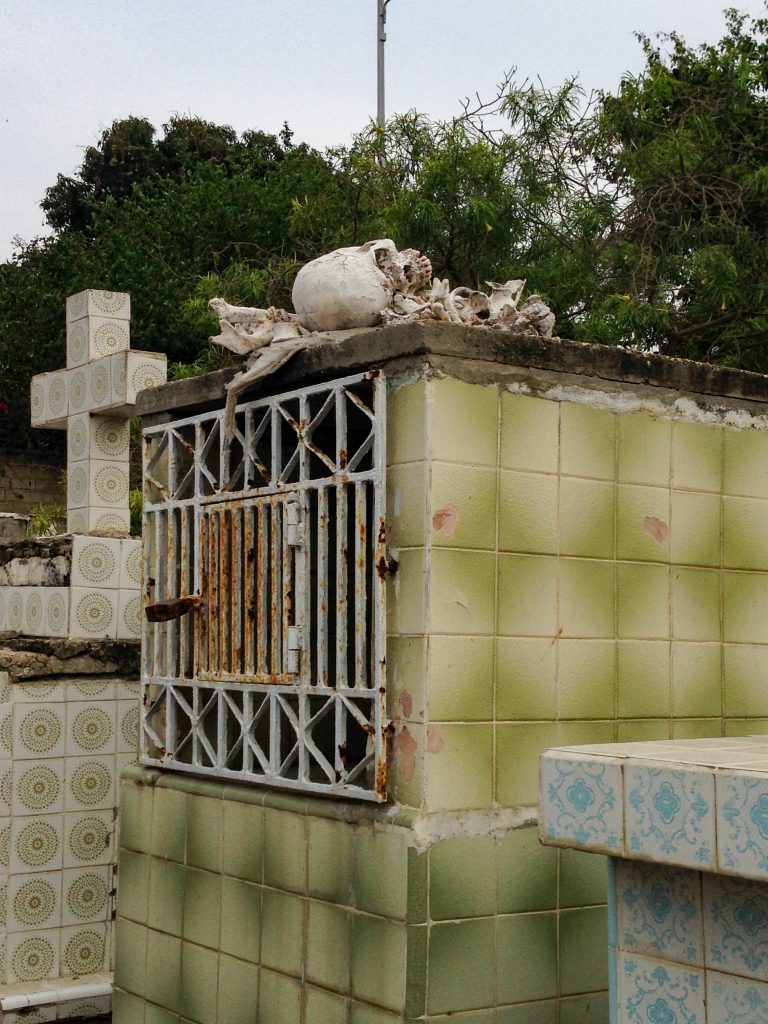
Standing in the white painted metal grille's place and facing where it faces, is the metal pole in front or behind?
behind

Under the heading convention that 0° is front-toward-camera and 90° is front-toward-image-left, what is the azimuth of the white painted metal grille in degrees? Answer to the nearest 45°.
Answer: approximately 45°
